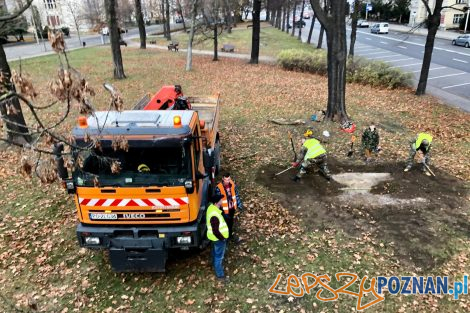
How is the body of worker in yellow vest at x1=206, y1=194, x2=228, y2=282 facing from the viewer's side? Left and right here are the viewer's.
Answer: facing to the right of the viewer

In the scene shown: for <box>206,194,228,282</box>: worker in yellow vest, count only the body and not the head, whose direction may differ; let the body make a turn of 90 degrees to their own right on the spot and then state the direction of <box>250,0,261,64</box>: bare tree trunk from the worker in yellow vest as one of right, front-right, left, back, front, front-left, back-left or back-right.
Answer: back

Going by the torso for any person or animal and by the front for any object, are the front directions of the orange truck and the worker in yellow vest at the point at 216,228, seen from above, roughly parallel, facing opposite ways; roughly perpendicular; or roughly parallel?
roughly perpendicular

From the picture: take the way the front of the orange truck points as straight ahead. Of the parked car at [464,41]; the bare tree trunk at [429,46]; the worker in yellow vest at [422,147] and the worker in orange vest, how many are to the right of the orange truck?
0

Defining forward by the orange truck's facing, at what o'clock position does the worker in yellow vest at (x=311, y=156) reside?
The worker in yellow vest is roughly at 8 o'clock from the orange truck.

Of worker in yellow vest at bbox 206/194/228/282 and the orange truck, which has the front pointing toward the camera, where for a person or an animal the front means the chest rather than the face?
the orange truck

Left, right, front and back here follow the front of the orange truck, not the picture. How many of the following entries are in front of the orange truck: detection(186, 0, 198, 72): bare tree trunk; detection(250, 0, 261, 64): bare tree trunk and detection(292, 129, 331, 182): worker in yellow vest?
0

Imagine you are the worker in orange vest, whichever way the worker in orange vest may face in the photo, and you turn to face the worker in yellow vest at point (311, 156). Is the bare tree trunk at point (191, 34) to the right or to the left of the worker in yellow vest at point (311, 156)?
left

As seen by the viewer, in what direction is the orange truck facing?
toward the camera

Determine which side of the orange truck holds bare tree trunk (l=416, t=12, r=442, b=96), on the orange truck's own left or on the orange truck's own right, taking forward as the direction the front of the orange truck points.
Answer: on the orange truck's own left

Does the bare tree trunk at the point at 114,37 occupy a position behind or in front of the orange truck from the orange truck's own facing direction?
behind

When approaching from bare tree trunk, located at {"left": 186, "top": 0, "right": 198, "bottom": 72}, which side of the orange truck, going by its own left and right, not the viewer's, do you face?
back

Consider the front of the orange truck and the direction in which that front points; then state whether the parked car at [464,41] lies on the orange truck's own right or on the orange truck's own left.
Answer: on the orange truck's own left
